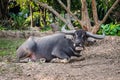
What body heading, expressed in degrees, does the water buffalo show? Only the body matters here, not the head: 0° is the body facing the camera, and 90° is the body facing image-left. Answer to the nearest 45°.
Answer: approximately 270°
